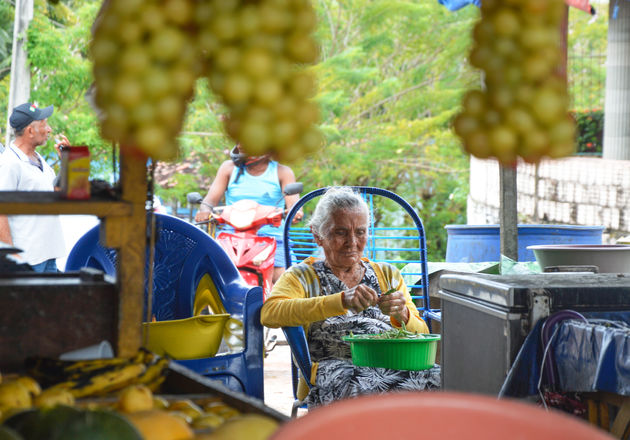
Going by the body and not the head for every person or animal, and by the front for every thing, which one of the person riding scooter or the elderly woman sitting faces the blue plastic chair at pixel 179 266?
the person riding scooter

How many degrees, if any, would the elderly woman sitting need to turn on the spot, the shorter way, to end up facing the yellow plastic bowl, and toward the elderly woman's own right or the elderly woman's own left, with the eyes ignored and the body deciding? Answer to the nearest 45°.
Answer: approximately 90° to the elderly woman's own right

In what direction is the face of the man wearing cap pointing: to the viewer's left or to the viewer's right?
to the viewer's right

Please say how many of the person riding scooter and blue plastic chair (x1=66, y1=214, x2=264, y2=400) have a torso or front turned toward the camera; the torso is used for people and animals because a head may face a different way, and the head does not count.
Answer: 2

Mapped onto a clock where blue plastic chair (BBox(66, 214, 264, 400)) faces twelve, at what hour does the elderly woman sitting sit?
The elderly woman sitting is roughly at 10 o'clock from the blue plastic chair.

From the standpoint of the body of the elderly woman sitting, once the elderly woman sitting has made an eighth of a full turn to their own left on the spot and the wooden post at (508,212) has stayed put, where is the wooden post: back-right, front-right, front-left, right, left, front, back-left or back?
front-left

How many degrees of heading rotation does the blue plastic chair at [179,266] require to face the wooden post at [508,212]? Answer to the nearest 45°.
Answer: approximately 90° to its left

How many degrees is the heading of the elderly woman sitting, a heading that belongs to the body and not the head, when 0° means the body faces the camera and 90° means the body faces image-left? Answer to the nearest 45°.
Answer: approximately 315°

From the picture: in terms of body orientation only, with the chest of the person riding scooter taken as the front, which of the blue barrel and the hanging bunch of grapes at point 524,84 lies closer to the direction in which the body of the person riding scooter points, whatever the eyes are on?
the hanging bunch of grapes

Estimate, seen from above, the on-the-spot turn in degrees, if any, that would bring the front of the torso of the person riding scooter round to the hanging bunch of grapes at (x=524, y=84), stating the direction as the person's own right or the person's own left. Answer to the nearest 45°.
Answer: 0° — they already face it

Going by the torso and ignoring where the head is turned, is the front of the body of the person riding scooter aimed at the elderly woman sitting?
yes

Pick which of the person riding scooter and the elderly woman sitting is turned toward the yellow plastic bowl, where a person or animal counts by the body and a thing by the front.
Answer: the person riding scooter

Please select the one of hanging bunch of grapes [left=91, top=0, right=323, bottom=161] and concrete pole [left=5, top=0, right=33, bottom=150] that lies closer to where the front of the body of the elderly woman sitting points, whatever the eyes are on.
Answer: the hanging bunch of grapes

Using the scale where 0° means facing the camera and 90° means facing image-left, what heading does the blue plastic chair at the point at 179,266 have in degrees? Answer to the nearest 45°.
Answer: approximately 0°
